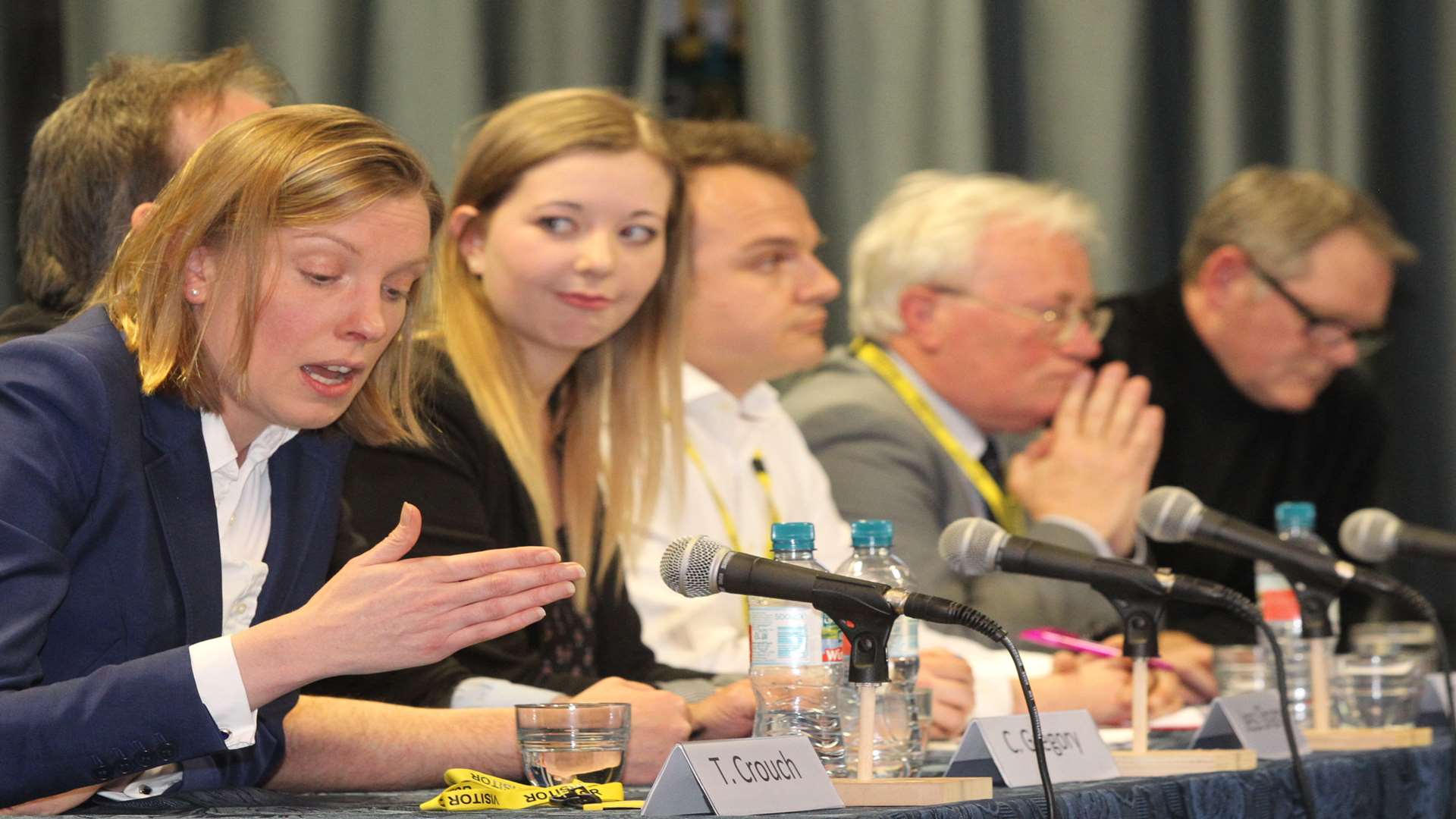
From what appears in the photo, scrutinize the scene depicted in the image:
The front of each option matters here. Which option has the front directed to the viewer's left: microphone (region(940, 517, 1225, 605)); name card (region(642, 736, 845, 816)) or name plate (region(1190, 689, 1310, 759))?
the microphone

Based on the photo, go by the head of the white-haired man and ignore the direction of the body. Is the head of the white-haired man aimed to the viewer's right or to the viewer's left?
to the viewer's right

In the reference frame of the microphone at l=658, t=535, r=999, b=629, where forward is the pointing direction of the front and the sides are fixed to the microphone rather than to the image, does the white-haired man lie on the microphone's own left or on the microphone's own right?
on the microphone's own right

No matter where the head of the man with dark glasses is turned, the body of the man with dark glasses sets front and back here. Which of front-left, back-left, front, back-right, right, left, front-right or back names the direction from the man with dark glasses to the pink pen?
front-right

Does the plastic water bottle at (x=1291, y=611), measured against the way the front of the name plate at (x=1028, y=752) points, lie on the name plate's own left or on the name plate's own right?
on the name plate's own left
